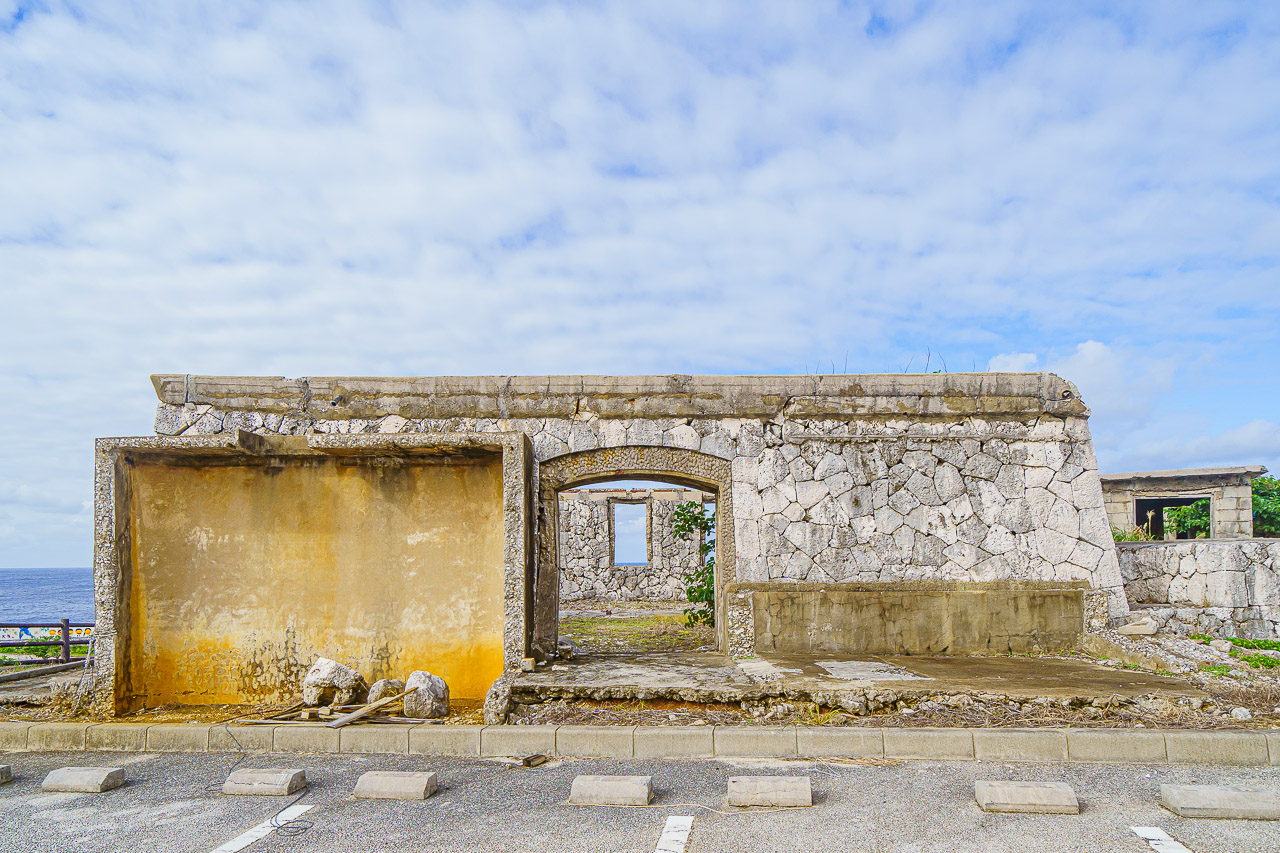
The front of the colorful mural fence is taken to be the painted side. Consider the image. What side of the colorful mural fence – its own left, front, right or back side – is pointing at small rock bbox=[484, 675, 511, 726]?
front

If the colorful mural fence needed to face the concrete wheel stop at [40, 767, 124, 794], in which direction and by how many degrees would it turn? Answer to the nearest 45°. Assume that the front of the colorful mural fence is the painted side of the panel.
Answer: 0° — it already faces it

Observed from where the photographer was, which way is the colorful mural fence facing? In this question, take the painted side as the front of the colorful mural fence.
facing the viewer

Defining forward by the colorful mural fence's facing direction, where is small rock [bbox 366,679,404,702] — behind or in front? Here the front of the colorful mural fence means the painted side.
in front

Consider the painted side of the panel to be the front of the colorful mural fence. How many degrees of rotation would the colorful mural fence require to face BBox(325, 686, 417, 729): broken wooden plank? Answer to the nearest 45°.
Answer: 0° — it already faces it

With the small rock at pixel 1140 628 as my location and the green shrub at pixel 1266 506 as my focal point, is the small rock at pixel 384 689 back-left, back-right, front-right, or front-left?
back-left

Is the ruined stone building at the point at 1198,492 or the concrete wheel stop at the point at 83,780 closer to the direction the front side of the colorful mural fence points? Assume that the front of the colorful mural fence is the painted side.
the concrete wheel stop
